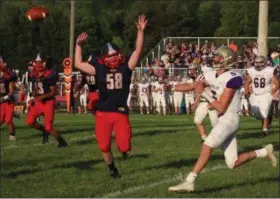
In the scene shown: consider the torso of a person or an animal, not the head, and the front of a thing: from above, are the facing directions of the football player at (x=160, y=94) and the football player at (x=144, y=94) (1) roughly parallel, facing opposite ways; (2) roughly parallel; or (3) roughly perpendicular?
roughly parallel

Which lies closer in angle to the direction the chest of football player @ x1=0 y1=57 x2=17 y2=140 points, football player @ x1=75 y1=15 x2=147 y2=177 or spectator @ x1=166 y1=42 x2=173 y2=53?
the football player

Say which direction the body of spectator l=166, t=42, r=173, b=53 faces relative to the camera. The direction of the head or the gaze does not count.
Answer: toward the camera

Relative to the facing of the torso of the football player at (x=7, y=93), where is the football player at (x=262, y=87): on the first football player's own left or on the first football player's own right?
on the first football player's own left

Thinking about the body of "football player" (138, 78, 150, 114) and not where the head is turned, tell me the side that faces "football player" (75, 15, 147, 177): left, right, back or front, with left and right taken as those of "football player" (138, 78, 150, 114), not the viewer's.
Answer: front

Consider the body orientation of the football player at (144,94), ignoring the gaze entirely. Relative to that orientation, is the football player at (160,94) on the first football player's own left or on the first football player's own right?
on the first football player's own left

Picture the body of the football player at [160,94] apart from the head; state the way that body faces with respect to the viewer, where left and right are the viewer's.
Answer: facing the viewer

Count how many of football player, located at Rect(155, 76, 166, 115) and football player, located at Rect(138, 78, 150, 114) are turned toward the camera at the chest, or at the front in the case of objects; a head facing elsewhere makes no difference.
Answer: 2

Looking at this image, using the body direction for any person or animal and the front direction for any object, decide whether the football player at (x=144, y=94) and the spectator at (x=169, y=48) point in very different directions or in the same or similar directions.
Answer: same or similar directions

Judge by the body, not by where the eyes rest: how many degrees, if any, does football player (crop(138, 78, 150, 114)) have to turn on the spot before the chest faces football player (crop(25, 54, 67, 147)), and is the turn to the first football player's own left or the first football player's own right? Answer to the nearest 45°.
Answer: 0° — they already face them
